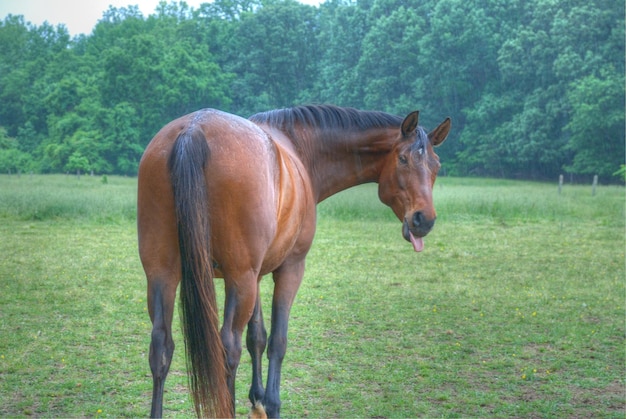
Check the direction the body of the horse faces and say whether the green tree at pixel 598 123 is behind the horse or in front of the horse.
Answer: in front

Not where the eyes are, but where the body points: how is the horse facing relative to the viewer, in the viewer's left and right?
facing away from the viewer and to the right of the viewer
